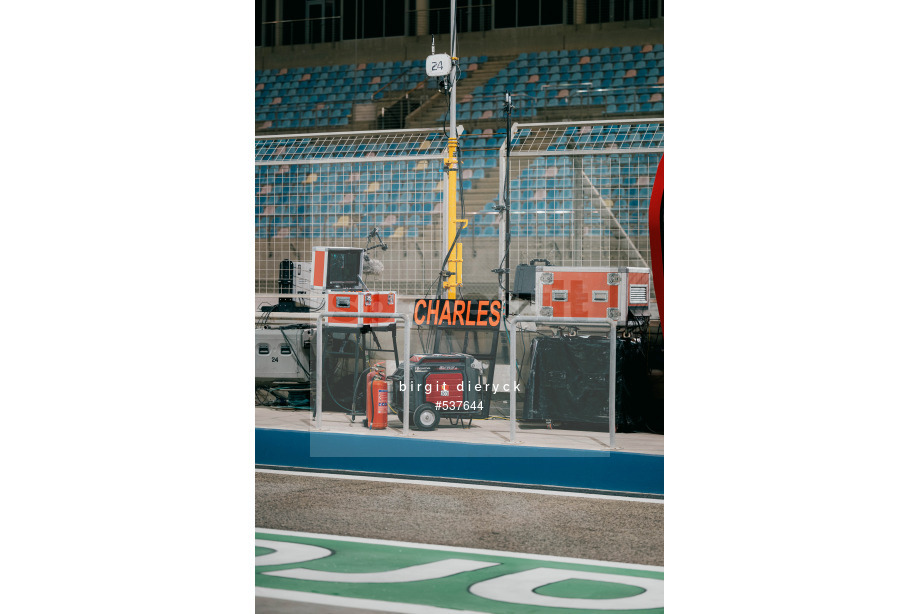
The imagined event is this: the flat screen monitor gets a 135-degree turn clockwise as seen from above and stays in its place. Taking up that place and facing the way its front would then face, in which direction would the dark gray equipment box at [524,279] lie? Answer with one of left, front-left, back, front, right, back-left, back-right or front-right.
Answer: back

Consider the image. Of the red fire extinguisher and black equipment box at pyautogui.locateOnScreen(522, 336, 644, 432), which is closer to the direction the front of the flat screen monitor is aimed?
the red fire extinguisher

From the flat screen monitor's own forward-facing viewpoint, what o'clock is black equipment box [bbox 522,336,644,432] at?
The black equipment box is roughly at 10 o'clock from the flat screen monitor.

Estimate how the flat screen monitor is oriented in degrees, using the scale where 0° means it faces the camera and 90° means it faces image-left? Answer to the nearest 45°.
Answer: approximately 0°

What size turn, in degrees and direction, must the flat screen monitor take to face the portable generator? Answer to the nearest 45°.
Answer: approximately 45° to its left

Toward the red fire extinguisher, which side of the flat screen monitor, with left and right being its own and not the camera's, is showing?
front

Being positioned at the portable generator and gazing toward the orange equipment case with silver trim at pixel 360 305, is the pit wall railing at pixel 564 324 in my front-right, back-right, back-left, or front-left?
back-right

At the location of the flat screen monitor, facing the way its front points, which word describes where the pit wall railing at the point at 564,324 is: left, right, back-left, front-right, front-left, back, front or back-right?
front-left

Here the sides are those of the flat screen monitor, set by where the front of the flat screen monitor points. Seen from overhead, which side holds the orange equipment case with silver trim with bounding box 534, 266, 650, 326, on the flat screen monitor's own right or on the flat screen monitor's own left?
on the flat screen monitor's own left

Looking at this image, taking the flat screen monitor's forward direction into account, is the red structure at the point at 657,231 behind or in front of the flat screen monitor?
in front
